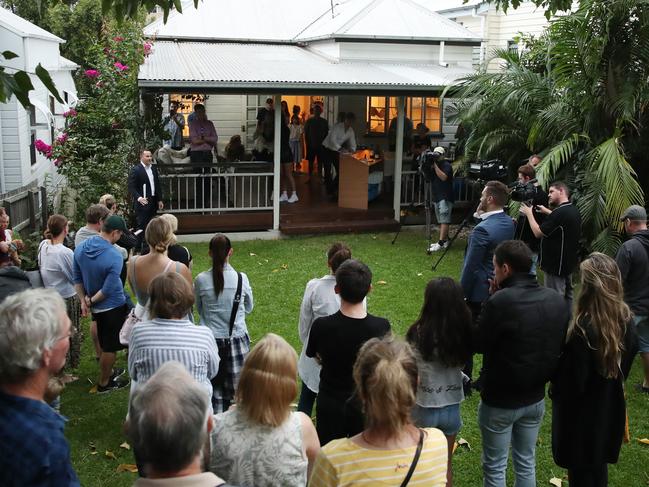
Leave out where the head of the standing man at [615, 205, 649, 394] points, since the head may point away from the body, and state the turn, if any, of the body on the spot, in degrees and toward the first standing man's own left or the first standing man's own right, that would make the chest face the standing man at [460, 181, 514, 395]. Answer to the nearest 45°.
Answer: approximately 45° to the first standing man's own left

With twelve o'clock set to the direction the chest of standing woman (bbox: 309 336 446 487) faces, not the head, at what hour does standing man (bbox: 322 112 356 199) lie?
The standing man is roughly at 12 o'clock from the standing woman.

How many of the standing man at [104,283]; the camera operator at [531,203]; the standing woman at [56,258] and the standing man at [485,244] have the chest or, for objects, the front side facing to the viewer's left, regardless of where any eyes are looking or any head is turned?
2

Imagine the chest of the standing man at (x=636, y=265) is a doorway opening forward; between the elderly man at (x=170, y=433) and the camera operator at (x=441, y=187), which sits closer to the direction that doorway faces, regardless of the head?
the camera operator

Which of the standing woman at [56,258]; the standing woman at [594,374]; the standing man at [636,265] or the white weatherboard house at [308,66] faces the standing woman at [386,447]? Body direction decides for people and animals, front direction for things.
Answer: the white weatherboard house

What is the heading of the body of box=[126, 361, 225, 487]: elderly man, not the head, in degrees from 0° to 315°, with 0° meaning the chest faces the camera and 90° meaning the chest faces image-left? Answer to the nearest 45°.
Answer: approximately 180°

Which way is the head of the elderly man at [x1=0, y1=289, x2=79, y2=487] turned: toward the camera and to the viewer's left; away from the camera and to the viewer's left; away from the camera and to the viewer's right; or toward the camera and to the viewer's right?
away from the camera and to the viewer's right

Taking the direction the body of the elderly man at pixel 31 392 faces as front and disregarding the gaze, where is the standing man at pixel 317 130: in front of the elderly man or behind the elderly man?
in front

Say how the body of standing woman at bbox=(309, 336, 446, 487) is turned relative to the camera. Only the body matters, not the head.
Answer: away from the camera

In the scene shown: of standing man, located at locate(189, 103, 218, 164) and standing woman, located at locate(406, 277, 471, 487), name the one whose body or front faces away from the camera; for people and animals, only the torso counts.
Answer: the standing woman

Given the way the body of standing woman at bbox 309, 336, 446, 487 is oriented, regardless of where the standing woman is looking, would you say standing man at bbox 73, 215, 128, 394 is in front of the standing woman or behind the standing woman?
in front

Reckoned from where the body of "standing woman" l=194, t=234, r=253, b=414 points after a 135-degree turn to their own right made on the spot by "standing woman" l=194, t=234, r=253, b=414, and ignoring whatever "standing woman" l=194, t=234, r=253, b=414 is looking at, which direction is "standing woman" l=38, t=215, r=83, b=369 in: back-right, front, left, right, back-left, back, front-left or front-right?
back

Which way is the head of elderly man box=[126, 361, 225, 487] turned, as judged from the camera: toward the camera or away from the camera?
away from the camera

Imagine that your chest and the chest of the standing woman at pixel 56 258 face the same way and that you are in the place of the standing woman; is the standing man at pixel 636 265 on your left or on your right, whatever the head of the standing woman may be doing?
on your right

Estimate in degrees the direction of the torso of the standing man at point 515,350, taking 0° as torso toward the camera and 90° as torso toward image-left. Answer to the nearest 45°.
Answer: approximately 135°

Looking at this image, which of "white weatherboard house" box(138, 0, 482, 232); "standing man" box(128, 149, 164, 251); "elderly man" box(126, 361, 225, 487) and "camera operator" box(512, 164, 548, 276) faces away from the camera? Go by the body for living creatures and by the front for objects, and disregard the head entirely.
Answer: the elderly man
